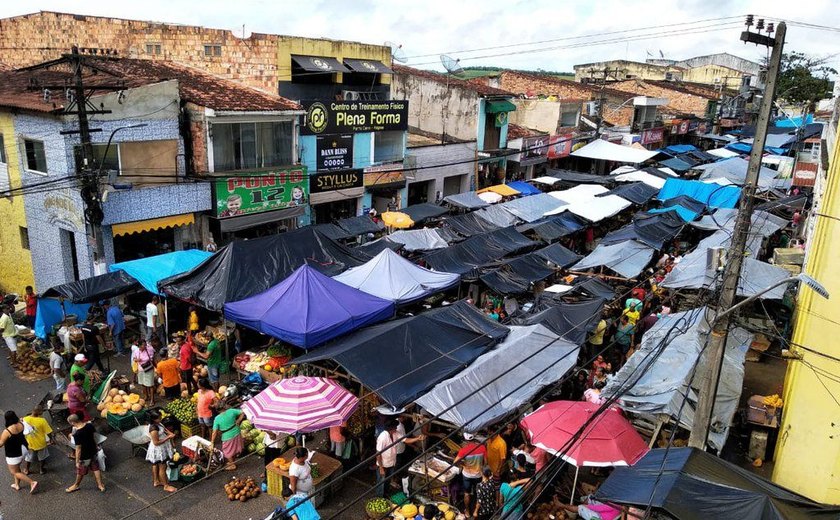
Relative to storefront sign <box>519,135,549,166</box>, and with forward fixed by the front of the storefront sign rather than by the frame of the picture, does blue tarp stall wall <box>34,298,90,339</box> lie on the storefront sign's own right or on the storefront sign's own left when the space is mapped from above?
on the storefront sign's own right

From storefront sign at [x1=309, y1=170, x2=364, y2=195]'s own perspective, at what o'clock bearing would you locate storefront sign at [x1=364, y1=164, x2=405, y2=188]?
storefront sign at [x1=364, y1=164, x2=405, y2=188] is roughly at 9 o'clock from storefront sign at [x1=309, y1=170, x2=364, y2=195].

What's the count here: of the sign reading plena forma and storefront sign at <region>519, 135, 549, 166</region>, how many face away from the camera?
0

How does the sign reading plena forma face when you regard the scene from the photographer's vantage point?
facing the viewer and to the right of the viewer

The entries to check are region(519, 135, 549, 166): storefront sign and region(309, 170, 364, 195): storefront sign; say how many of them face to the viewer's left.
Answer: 0

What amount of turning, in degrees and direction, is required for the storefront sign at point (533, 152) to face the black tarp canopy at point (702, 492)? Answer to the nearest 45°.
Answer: approximately 45° to its right

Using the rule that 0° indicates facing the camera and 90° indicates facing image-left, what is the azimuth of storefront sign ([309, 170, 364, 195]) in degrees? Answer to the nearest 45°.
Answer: approximately 315°

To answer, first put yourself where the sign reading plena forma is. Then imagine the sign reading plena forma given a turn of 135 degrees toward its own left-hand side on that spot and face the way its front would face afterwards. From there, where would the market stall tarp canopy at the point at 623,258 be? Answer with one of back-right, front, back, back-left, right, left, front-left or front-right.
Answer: back-right

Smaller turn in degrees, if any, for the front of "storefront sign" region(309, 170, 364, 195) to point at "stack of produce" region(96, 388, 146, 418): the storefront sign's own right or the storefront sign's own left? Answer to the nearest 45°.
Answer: approximately 45° to the storefront sign's own right

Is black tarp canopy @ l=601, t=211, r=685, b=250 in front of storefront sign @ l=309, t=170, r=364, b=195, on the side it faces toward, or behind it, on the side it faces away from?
in front

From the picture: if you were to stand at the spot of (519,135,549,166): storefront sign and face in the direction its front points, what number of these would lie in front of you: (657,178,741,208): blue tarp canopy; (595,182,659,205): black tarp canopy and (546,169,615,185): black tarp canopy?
3

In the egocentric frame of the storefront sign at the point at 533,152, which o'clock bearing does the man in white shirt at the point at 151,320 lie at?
The man in white shirt is roughly at 2 o'clock from the storefront sign.

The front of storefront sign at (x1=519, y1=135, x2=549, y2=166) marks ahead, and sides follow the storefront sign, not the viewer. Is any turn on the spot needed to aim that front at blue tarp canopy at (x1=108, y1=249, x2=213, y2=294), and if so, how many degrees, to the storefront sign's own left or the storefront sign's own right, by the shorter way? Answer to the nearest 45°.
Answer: approximately 45° to the storefront sign's own right
